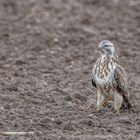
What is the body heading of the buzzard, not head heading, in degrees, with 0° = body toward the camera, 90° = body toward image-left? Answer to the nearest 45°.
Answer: approximately 45°

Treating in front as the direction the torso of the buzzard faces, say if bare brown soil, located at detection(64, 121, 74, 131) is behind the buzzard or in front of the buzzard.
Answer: in front
